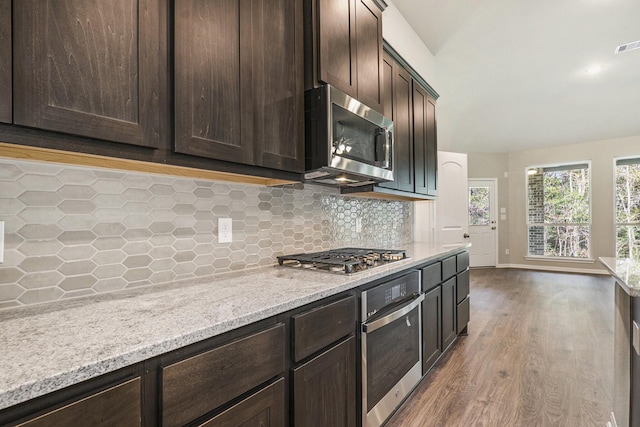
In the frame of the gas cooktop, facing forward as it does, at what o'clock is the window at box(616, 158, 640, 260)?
The window is roughly at 9 o'clock from the gas cooktop.

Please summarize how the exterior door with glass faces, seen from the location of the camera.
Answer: facing the viewer

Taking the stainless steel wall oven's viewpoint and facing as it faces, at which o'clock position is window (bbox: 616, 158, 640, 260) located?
The window is roughly at 9 o'clock from the stainless steel wall oven.

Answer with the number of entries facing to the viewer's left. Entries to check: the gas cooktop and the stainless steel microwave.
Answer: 0

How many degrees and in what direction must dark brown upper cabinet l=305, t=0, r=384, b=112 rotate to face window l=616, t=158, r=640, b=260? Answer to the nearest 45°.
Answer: approximately 90° to its left

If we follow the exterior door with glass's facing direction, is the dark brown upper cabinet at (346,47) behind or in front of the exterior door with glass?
in front

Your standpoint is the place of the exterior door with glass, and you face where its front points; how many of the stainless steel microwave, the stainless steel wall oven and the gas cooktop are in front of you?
3

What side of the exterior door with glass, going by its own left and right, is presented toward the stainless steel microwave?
front

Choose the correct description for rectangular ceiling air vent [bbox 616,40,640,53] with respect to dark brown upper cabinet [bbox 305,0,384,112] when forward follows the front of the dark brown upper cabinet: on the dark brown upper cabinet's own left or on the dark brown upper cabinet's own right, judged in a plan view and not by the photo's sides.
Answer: on the dark brown upper cabinet's own left

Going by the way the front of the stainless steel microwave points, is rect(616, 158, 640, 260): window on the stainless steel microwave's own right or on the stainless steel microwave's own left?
on the stainless steel microwave's own left

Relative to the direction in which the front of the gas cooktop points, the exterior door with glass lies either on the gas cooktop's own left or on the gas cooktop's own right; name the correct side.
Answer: on the gas cooktop's own left

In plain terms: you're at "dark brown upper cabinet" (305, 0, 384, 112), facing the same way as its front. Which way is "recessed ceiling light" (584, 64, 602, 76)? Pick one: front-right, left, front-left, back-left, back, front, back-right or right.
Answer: left

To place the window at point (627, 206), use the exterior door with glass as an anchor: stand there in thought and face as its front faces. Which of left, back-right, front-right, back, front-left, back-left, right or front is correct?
left
